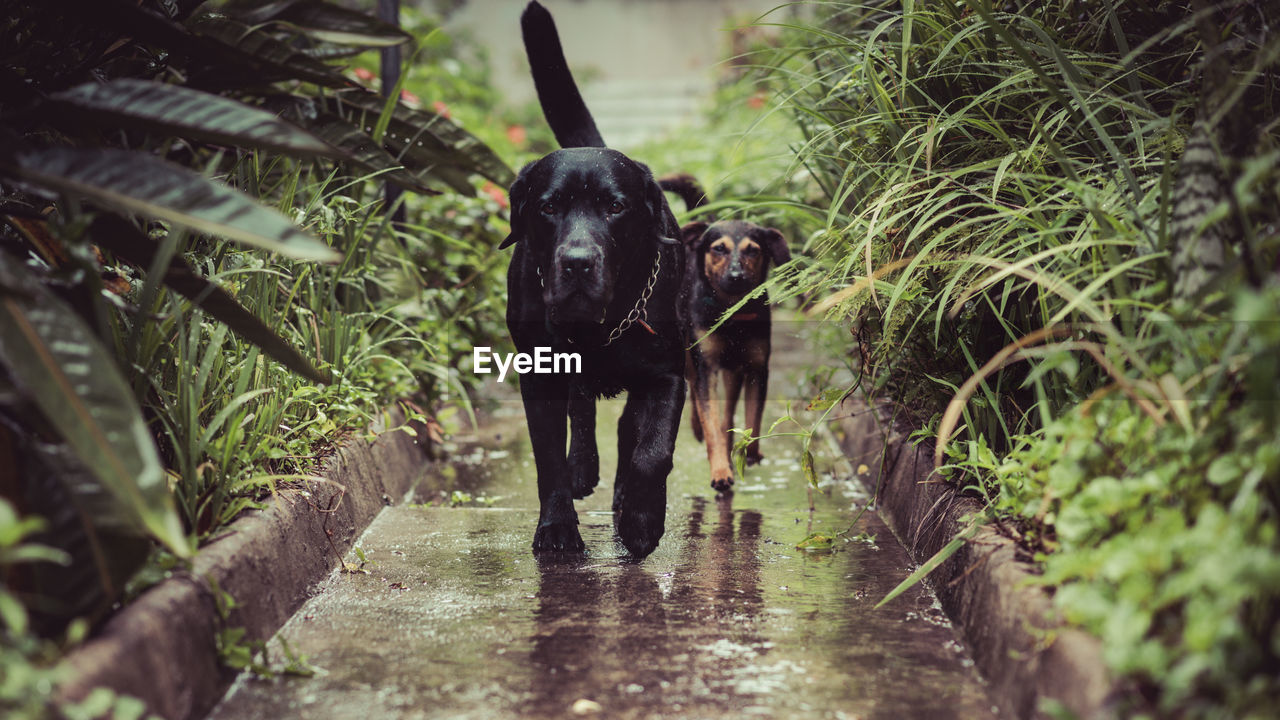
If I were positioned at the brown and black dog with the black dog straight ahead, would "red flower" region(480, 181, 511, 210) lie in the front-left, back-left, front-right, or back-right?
back-right

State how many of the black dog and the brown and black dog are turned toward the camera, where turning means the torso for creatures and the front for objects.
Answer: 2

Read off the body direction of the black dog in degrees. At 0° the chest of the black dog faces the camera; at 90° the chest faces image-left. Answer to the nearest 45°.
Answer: approximately 0°

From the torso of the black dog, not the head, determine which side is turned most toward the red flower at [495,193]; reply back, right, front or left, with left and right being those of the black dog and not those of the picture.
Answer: back

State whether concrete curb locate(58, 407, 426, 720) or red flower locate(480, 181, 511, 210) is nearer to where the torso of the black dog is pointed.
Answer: the concrete curb

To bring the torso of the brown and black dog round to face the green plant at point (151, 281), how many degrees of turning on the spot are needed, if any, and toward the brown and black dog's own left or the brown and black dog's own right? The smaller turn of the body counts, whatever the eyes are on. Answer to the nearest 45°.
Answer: approximately 45° to the brown and black dog's own right

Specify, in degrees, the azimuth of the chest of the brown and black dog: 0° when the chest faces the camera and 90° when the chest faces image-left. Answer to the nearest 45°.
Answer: approximately 0°

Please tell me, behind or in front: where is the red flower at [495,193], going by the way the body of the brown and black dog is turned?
behind

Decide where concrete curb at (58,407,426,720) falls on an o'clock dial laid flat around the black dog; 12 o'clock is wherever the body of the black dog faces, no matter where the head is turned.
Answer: The concrete curb is roughly at 1 o'clock from the black dog.

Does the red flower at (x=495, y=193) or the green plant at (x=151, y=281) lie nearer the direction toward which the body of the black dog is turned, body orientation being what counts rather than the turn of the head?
the green plant

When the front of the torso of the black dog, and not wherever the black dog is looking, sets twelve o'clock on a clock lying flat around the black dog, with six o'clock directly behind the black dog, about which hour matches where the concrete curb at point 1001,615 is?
The concrete curb is roughly at 11 o'clock from the black dog.
